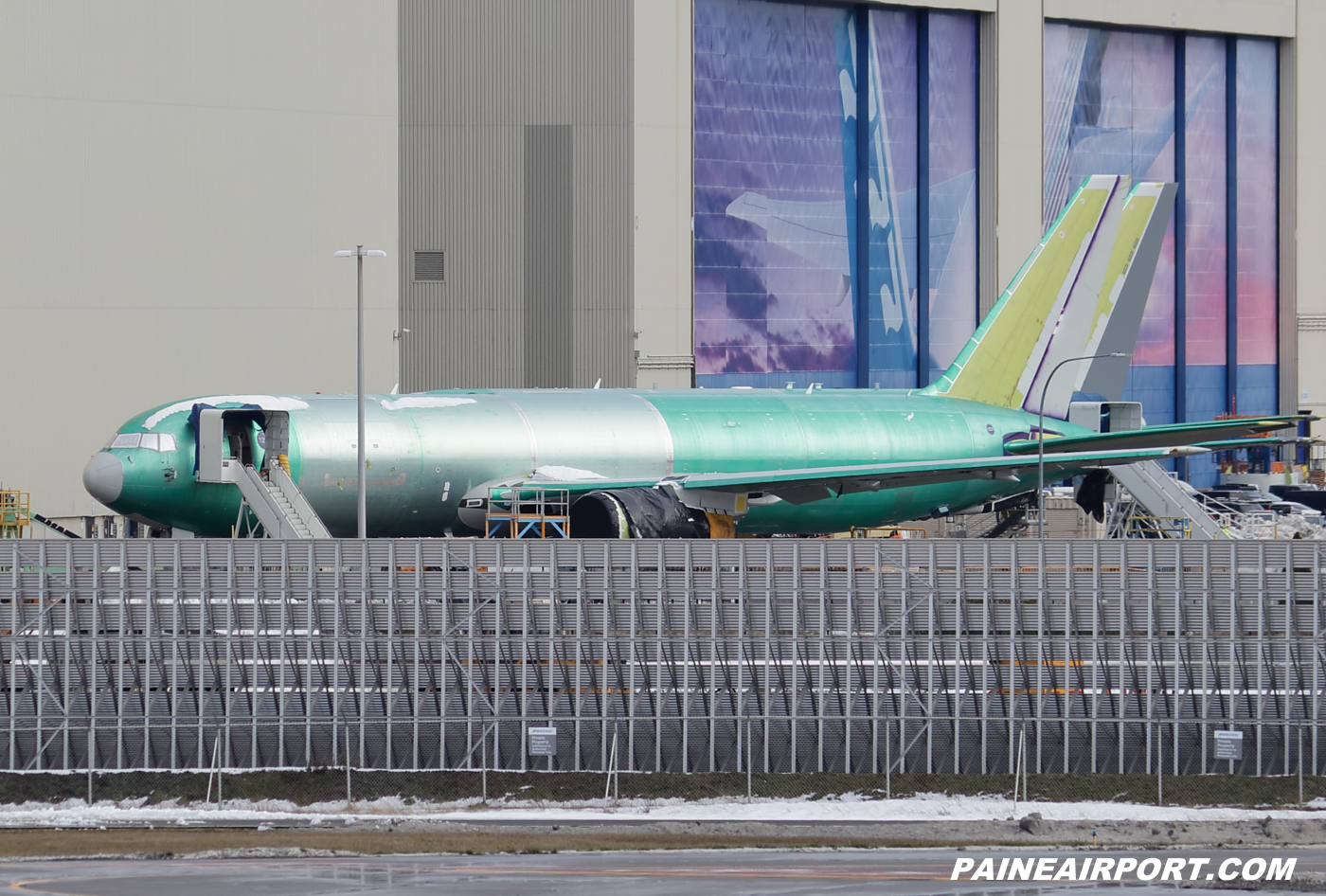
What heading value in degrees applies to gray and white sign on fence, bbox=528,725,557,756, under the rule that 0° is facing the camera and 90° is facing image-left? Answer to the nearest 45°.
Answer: approximately 0°

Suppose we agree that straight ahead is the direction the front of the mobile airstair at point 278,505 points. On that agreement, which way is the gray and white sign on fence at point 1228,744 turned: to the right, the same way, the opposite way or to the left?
to the left

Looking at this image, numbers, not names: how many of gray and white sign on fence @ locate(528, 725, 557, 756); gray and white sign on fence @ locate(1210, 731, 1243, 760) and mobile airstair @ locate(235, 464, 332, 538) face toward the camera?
2

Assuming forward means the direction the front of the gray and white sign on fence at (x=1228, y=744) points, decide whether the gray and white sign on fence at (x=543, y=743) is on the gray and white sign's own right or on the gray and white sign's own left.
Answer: on the gray and white sign's own right

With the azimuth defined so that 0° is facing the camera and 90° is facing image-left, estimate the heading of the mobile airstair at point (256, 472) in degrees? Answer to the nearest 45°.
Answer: approximately 135°

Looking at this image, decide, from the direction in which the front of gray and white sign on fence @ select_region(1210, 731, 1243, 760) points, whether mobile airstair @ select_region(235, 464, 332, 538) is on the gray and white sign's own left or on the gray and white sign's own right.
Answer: on the gray and white sign's own right

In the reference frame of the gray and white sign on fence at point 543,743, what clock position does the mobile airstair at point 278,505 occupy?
The mobile airstair is roughly at 5 o'clock from the gray and white sign on fence.
